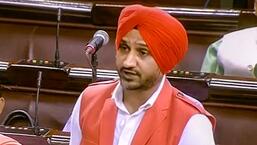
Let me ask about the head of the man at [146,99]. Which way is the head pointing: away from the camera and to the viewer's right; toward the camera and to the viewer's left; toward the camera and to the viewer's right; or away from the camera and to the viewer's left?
toward the camera and to the viewer's left

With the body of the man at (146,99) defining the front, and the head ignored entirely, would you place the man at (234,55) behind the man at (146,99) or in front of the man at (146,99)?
behind

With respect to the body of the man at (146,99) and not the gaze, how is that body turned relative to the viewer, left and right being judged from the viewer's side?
facing the viewer and to the left of the viewer
